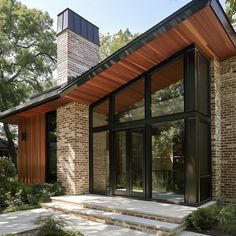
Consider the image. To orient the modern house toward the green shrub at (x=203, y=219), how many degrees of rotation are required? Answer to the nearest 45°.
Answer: approximately 45° to its left

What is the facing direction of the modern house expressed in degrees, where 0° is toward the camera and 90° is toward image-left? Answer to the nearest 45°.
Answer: approximately 45°
